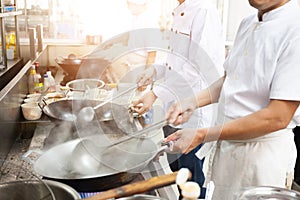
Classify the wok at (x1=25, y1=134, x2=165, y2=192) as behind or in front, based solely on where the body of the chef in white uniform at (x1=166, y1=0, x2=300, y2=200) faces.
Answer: in front

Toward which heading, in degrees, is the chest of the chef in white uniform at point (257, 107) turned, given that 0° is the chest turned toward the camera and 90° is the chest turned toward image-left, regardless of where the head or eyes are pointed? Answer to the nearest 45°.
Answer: approximately 45°

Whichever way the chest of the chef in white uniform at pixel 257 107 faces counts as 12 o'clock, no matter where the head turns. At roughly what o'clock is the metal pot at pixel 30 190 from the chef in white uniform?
The metal pot is roughly at 12 o'clock from the chef in white uniform.

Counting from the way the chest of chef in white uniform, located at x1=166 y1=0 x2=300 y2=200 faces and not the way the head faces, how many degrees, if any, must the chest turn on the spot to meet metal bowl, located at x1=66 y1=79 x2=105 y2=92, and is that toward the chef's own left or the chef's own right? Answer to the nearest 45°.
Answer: approximately 90° to the chef's own right

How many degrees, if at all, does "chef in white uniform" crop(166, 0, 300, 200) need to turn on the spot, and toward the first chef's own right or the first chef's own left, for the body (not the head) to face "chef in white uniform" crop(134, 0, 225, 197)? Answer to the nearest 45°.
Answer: approximately 90° to the first chef's own right

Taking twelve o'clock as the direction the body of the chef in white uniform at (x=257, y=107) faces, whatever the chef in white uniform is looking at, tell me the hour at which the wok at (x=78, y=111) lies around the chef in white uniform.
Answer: The wok is roughly at 2 o'clock from the chef in white uniform.

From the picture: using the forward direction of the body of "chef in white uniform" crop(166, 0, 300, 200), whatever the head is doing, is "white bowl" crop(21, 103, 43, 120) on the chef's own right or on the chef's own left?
on the chef's own right
